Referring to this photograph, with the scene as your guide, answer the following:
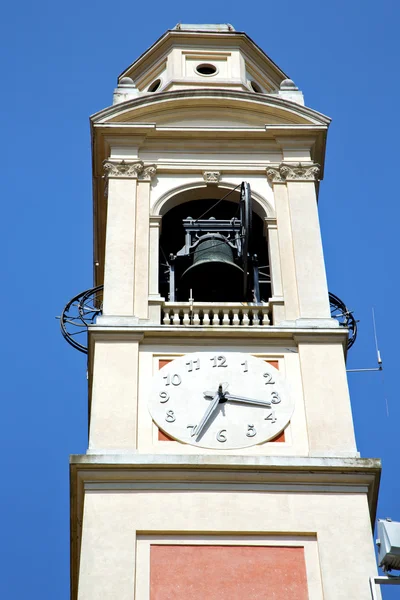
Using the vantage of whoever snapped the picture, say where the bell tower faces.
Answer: facing the viewer
